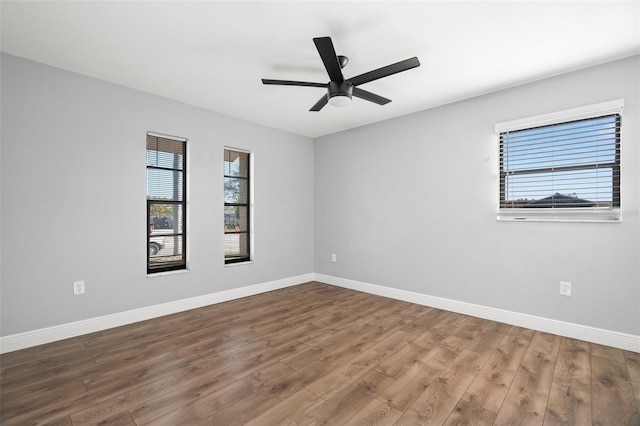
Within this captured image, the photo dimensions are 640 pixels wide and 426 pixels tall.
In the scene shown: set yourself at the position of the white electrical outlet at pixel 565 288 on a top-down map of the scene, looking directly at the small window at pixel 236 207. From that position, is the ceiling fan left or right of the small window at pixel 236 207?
left

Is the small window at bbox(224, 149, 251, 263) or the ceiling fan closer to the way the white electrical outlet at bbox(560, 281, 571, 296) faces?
the ceiling fan

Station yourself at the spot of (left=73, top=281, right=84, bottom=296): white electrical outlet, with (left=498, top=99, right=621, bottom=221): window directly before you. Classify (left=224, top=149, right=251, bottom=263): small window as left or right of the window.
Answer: left

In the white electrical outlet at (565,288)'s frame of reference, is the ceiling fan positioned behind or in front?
in front

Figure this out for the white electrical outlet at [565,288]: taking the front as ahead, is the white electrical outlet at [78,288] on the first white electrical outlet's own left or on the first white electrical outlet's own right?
on the first white electrical outlet's own right

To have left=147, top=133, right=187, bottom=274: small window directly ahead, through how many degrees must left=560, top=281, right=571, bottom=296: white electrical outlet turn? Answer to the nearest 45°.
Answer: approximately 45° to its right

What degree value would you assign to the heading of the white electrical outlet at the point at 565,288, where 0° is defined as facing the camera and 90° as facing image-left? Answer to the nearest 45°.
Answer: approximately 0°

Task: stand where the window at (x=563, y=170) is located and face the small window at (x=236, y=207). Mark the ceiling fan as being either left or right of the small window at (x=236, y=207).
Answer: left
